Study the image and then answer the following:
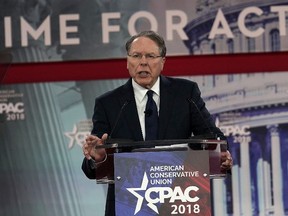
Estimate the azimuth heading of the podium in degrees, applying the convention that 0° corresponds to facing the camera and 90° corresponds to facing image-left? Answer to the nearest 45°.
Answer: approximately 0°

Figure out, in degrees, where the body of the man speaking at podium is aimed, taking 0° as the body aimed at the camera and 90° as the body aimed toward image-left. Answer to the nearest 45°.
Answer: approximately 0°

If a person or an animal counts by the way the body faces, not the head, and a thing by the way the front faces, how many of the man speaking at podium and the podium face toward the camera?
2
